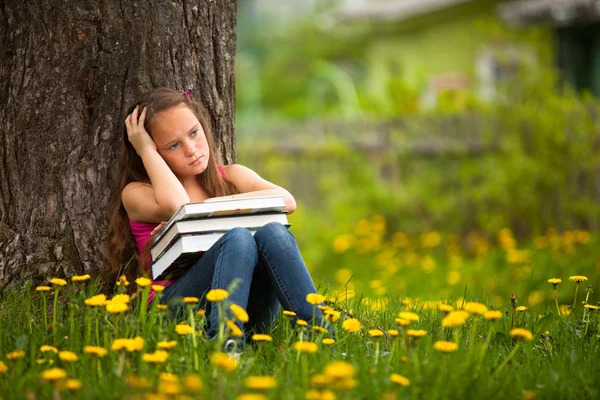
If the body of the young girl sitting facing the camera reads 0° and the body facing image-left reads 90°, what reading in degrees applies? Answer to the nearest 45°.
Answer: approximately 315°

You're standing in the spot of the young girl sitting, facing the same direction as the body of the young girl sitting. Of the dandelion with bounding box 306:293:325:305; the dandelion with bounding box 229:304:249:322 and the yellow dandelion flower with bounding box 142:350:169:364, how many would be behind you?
0

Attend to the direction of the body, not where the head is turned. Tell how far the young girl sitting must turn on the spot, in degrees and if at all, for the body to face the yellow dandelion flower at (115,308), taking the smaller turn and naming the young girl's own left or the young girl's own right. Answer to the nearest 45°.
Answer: approximately 45° to the young girl's own right

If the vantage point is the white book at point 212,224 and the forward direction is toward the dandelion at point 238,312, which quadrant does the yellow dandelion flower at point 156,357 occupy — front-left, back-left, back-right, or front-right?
front-right

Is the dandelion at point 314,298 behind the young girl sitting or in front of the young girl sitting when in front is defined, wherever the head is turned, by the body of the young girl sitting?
in front

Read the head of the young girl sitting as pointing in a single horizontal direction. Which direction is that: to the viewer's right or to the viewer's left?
to the viewer's right

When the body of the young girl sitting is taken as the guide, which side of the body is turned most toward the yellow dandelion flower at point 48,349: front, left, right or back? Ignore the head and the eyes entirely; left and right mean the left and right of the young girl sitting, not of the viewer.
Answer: right

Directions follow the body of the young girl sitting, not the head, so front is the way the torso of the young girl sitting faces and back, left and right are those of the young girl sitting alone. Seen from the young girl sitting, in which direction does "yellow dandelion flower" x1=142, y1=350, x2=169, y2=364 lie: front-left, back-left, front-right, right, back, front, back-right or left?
front-right
